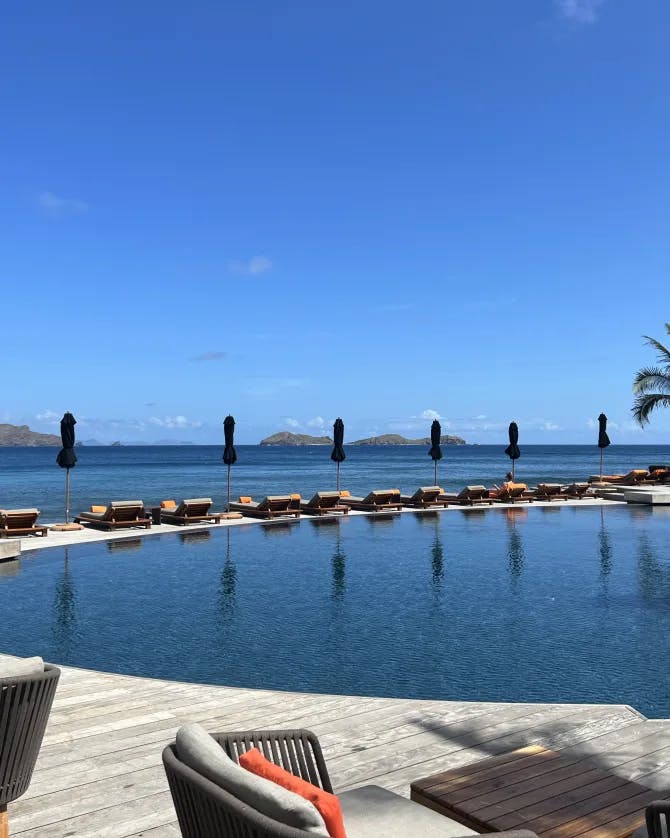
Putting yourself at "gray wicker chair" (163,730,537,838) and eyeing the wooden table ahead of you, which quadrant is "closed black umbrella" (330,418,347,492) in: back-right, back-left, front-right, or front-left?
front-left

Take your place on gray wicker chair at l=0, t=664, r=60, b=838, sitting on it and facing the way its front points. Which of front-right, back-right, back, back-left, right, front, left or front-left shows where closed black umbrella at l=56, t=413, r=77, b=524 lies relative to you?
front-right

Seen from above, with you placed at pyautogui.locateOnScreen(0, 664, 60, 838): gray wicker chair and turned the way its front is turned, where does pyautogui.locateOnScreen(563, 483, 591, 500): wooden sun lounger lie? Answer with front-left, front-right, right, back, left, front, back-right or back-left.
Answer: right

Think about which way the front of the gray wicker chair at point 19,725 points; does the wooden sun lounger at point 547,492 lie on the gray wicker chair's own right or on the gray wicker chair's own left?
on the gray wicker chair's own right

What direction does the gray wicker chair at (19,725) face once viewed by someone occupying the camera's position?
facing away from the viewer and to the left of the viewer

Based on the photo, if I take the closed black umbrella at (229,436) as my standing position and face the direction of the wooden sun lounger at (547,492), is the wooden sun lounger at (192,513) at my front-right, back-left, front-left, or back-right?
back-right

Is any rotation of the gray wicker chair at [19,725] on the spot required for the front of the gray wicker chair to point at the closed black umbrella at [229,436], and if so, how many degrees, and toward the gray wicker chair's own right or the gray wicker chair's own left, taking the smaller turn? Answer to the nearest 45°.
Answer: approximately 45° to the gray wicker chair's own right

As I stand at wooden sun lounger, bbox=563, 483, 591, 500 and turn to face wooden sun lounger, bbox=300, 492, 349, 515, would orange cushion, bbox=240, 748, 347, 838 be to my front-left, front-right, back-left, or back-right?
front-left

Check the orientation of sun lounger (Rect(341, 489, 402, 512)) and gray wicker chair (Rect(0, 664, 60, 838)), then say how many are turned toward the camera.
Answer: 0

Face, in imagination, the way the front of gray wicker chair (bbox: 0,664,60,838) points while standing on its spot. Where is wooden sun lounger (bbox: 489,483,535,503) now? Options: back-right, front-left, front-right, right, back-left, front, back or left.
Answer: right
